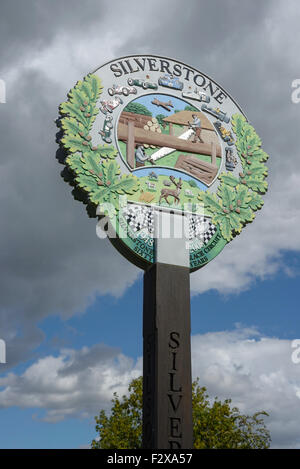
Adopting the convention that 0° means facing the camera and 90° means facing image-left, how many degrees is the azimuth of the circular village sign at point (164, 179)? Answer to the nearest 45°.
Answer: approximately 0°
